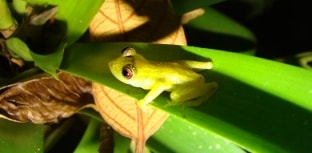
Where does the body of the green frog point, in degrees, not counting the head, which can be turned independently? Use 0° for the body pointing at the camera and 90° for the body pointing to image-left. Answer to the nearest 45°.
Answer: approximately 90°

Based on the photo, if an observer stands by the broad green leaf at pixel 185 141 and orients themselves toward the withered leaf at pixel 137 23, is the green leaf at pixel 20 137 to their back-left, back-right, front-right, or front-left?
front-left
